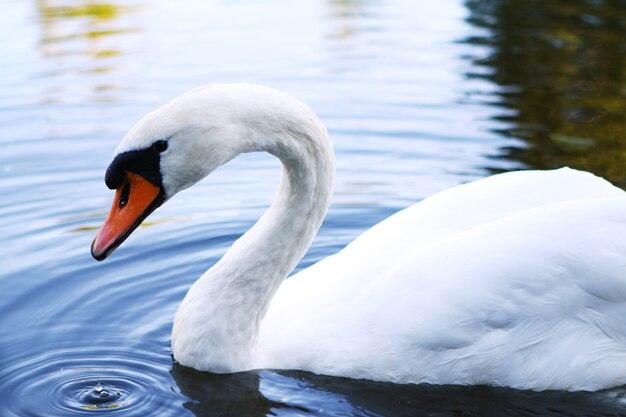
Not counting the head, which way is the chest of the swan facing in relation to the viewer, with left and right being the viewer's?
facing to the left of the viewer
